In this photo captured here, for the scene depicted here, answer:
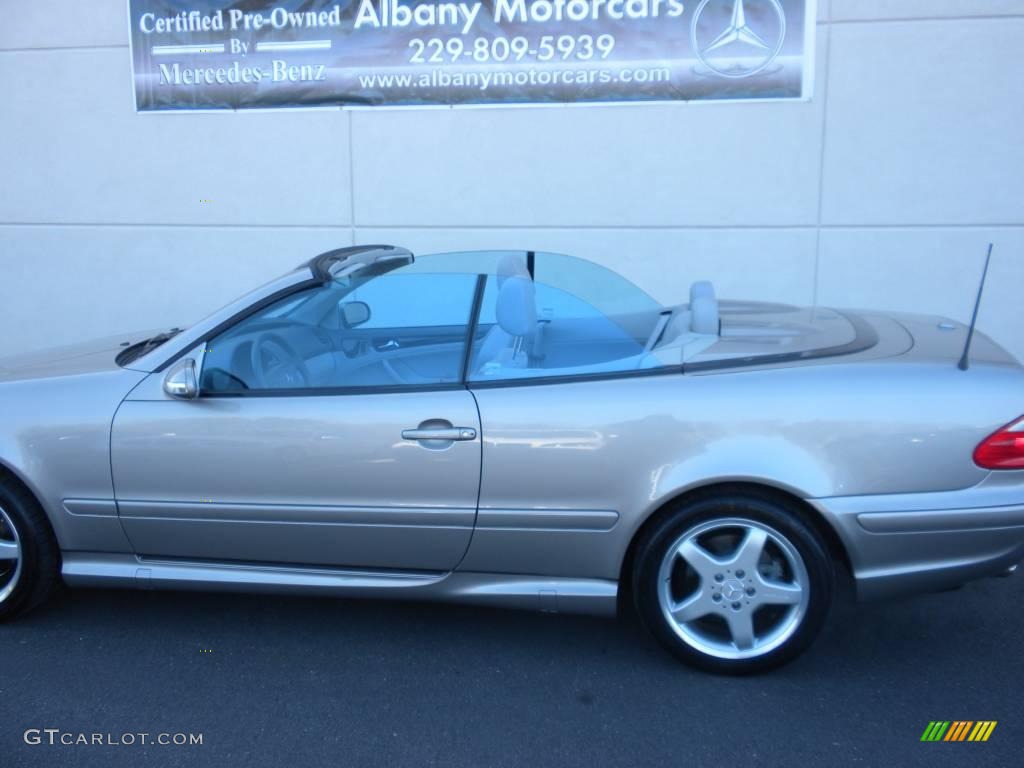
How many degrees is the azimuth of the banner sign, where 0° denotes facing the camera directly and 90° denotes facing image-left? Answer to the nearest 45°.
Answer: approximately 0°

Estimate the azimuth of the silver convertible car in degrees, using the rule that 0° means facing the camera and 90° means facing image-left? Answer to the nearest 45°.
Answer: approximately 90°

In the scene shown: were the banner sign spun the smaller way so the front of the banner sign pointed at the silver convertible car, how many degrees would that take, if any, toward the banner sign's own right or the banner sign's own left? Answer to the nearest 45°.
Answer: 0° — it already faces it

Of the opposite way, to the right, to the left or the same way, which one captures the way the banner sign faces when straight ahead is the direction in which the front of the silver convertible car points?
to the left

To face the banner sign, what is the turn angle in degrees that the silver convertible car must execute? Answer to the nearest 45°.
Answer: approximately 90° to its right

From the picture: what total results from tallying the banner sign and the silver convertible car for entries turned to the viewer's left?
1
